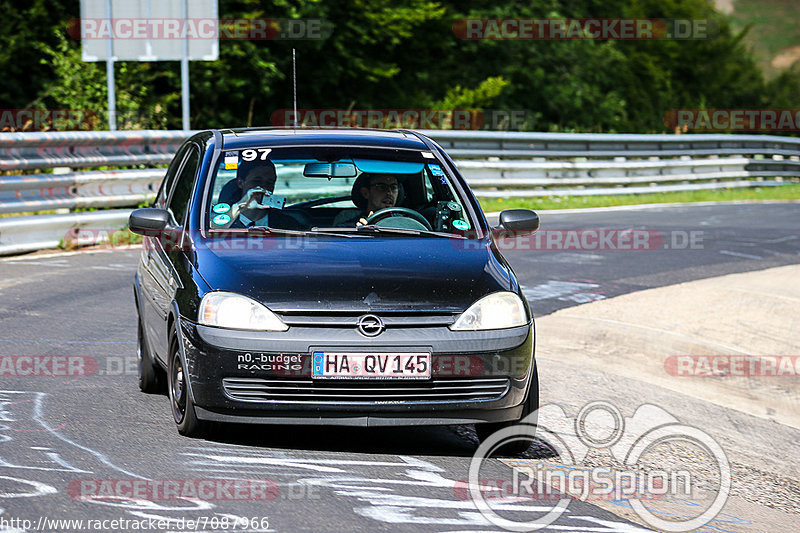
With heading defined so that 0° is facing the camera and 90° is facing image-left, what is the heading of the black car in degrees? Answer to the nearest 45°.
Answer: approximately 0°

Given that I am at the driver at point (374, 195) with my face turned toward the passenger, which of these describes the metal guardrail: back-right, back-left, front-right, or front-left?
back-right

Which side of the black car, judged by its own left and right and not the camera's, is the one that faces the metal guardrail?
back
